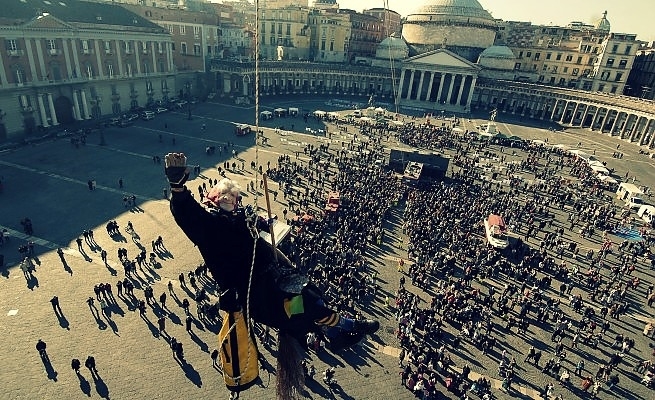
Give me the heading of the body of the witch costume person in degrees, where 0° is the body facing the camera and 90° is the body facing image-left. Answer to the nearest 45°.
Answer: approximately 315°

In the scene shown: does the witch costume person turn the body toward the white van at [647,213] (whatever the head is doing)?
no

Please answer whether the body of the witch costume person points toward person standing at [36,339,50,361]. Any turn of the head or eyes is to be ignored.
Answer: no

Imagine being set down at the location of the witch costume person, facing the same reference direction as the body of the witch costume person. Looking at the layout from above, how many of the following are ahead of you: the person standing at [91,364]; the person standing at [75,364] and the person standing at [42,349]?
0

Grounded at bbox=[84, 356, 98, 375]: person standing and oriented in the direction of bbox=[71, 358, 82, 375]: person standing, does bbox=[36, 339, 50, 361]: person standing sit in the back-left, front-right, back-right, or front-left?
front-right

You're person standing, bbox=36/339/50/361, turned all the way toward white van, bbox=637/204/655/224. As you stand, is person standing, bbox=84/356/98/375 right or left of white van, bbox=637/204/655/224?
right
